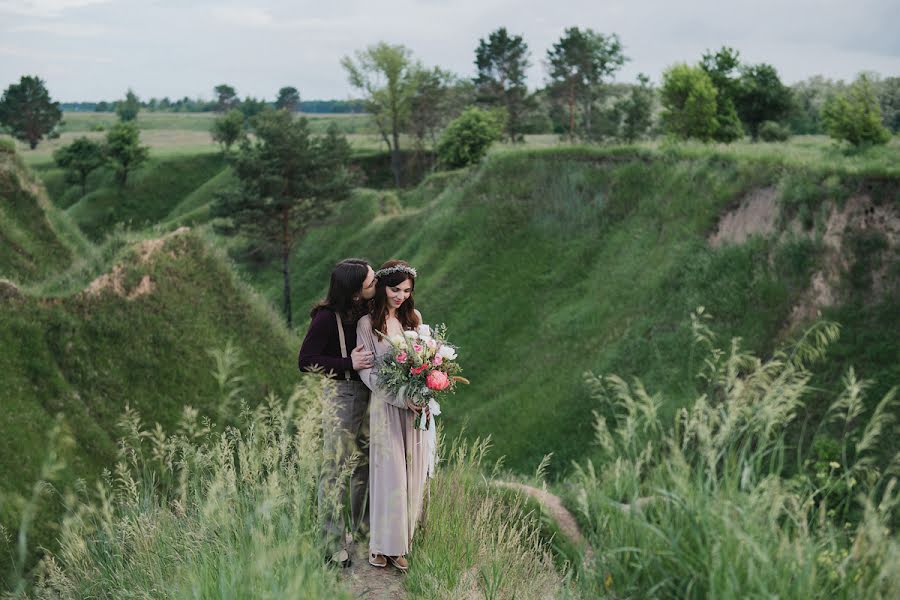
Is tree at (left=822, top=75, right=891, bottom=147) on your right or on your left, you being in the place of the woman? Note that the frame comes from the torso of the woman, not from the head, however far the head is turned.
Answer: on your left

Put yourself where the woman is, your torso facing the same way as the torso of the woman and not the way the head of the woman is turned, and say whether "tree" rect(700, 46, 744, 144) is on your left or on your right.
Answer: on your left

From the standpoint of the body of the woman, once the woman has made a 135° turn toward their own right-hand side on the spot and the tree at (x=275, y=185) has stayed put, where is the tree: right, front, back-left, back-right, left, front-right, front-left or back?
right

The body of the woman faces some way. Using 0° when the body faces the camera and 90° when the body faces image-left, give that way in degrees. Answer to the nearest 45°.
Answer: approximately 315°

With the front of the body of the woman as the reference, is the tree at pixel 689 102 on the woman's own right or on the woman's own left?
on the woman's own left

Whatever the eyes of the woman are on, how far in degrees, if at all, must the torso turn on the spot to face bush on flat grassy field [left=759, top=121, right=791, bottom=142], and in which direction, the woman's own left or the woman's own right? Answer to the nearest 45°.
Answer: approximately 90° to the woman's own left
